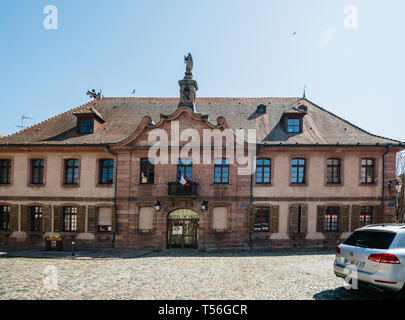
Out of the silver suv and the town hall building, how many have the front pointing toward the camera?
1

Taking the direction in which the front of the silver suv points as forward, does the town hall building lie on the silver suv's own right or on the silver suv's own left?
on the silver suv's own left

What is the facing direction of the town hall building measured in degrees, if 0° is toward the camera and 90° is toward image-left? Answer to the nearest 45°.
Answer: approximately 0°
